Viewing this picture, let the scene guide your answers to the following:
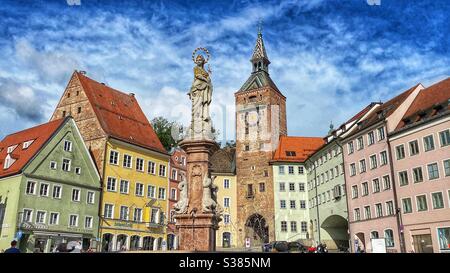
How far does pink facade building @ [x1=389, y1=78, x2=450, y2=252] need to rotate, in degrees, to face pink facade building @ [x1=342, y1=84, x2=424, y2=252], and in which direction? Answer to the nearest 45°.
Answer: approximately 90° to its right

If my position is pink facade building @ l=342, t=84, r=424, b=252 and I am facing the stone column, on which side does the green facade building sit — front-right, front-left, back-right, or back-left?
front-right

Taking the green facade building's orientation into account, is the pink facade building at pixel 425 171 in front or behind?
in front

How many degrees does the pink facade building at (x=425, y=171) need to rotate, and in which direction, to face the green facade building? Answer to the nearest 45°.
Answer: approximately 45° to its right

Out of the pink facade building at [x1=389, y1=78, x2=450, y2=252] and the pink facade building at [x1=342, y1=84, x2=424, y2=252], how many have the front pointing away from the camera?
0

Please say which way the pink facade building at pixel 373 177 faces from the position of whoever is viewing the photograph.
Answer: facing the viewer and to the left of the viewer

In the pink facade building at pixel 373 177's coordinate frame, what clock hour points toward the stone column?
The stone column is roughly at 11 o'clock from the pink facade building.

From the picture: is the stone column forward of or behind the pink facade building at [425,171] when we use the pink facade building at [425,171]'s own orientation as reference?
forward

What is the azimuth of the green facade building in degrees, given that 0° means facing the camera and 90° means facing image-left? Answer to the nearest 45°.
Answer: approximately 315°

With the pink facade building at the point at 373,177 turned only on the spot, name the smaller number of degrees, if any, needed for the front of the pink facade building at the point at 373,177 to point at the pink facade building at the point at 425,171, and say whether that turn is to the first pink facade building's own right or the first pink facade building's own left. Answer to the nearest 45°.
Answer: approximately 90° to the first pink facade building's own left

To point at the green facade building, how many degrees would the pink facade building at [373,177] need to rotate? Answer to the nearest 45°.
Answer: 0° — it already faces it
